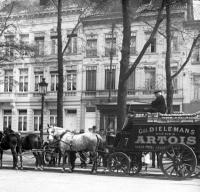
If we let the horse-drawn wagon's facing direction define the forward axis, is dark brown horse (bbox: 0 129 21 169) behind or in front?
in front

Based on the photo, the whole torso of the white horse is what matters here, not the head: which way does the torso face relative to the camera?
to the viewer's left

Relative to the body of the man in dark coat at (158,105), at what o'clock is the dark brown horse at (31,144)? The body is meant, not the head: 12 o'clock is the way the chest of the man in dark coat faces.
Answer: The dark brown horse is roughly at 1 o'clock from the man in dark coat.

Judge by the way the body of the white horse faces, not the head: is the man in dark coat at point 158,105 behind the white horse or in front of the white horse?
behind

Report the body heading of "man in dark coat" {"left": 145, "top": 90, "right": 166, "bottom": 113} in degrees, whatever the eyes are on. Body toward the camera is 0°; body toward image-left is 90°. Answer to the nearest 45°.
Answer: approximately 90°

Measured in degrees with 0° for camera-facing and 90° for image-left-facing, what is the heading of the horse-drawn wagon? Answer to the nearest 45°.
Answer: approximately 90°

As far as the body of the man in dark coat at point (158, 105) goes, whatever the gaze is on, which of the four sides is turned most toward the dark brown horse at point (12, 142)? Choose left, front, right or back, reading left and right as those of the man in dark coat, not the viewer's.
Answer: front

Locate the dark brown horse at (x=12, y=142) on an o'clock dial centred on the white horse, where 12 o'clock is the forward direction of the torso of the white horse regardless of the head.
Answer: The dark brown horse is roughly at 1 o'clock from the white horse.
